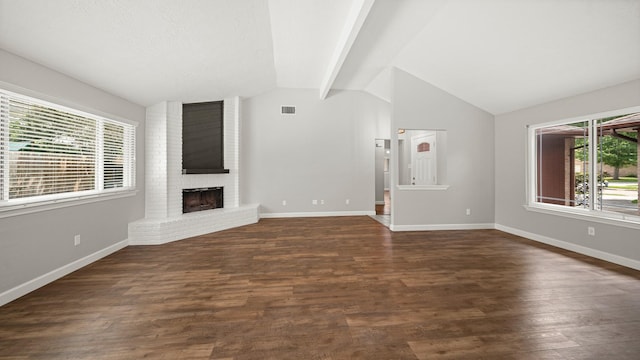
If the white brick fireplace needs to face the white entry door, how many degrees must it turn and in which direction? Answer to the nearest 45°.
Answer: approximately 45° to its left

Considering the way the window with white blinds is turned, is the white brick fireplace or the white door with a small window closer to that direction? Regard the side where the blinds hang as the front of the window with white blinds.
the white door with a small window

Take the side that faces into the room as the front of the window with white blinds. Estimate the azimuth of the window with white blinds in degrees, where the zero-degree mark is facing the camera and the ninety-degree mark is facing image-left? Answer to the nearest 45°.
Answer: approximately 315°

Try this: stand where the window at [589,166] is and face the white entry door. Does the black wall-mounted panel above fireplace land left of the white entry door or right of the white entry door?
left

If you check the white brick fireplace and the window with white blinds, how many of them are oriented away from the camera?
0

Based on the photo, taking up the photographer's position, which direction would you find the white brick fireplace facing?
facing the viewer and to the right of the viewer

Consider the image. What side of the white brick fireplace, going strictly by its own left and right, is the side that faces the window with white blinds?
right

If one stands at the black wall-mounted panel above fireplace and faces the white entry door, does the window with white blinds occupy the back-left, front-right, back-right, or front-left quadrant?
back-right

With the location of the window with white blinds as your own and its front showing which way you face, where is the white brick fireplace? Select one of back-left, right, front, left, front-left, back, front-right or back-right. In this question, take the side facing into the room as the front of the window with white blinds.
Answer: left

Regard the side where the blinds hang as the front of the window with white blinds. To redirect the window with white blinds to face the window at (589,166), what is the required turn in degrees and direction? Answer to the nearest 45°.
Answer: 0° — it already faces it
